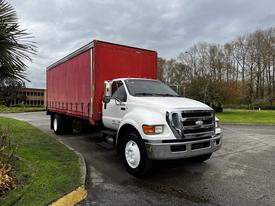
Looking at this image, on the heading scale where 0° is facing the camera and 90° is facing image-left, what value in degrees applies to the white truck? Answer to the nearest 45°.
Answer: approximately 315°

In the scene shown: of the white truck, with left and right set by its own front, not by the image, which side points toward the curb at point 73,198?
right
